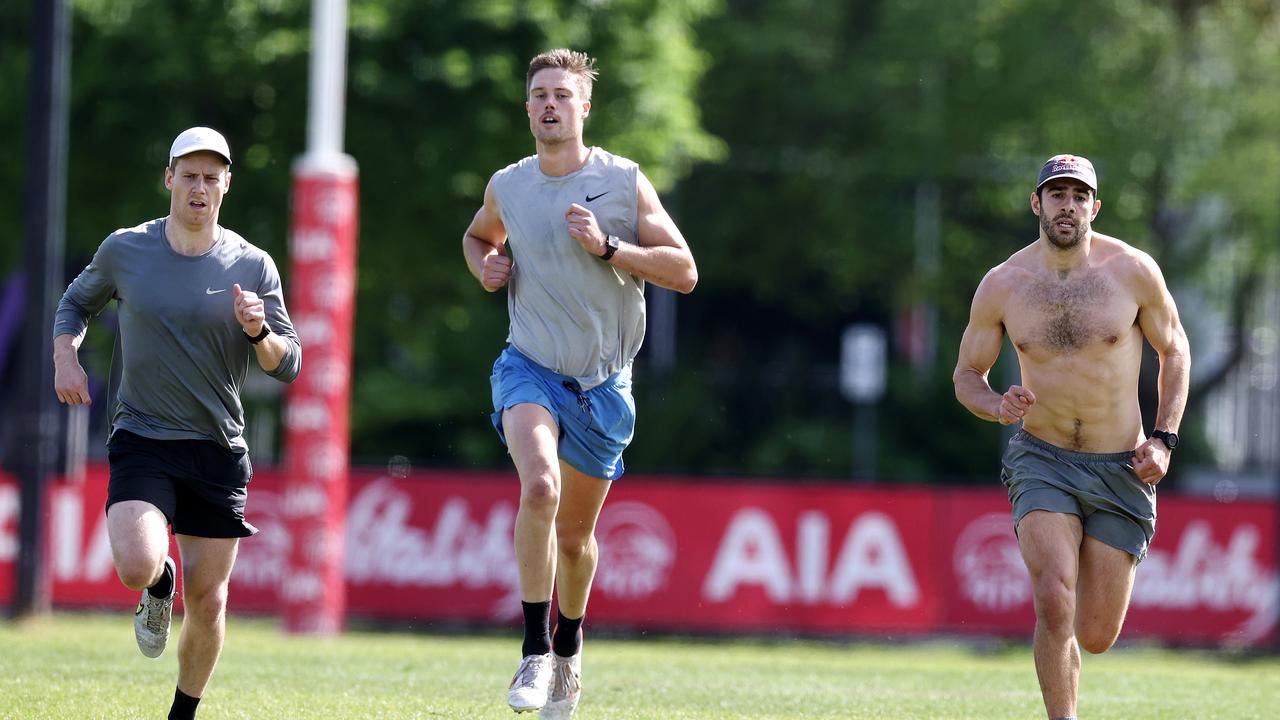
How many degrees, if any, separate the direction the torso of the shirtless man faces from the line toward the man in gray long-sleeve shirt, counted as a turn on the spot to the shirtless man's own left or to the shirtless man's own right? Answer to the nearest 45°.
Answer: approximately 90° to the shirtless man's own right

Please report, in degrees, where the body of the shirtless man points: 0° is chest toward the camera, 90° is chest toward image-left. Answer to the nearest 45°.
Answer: approximately 0°

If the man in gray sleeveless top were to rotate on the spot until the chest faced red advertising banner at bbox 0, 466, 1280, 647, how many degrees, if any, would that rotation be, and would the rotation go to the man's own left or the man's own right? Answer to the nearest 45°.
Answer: approximately 180°

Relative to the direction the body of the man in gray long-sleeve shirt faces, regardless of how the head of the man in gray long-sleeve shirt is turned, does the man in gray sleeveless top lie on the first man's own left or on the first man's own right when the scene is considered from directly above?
on the first man's own left

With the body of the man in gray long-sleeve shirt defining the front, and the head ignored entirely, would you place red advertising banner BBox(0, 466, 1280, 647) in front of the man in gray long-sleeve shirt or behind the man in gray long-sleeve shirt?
behind

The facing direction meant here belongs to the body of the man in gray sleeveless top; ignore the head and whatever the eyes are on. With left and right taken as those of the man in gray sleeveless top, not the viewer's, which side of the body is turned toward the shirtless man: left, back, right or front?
left

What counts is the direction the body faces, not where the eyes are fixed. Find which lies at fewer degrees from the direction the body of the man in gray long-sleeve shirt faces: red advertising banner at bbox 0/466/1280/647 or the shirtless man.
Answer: the shirtless man

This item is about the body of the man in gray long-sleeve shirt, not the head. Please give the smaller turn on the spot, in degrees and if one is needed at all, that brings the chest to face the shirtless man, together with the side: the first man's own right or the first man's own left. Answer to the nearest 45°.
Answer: approximately 90° to the first man's own left

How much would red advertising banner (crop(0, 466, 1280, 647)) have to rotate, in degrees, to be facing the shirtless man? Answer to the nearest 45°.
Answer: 0° — it already faces them
